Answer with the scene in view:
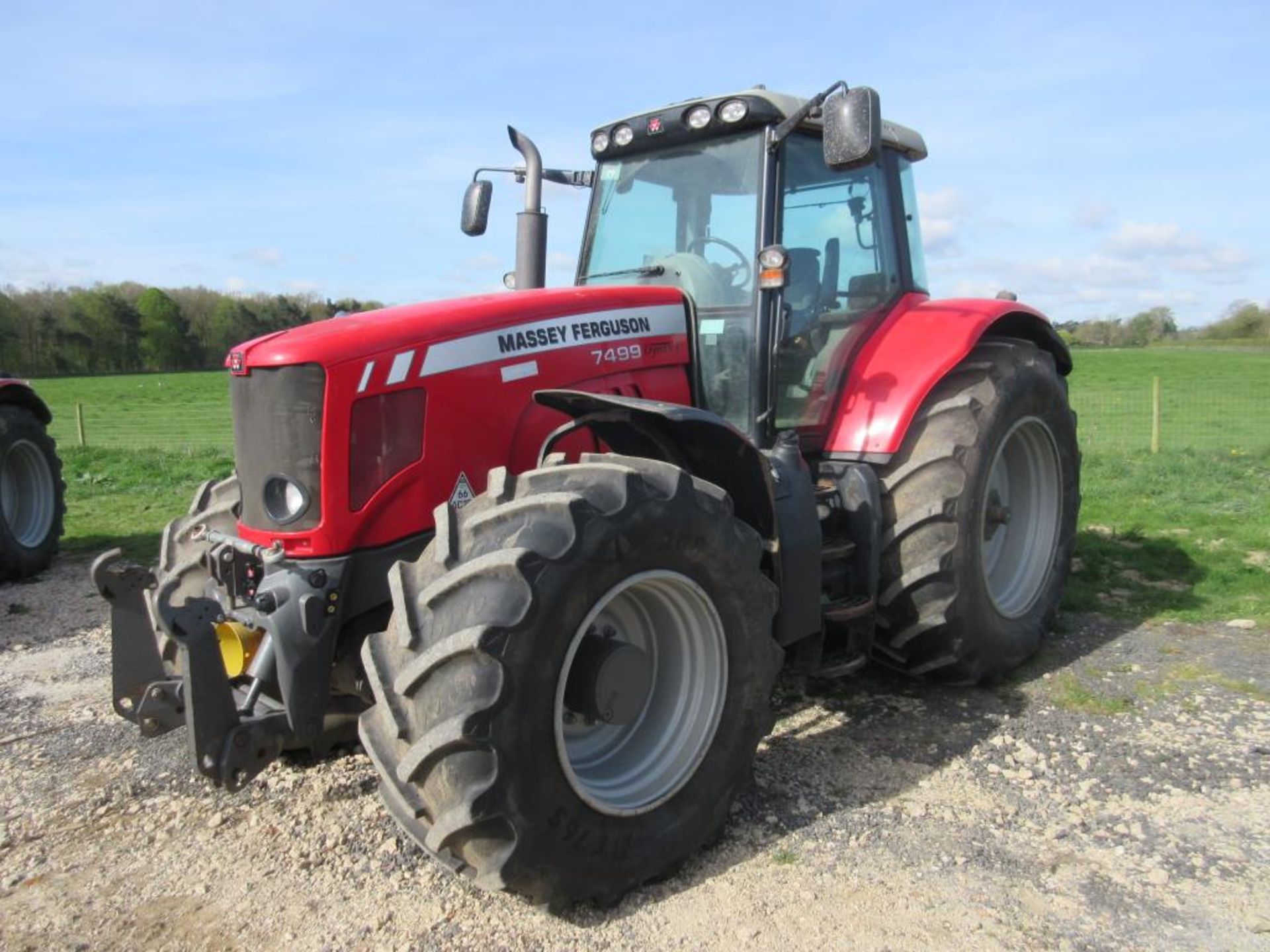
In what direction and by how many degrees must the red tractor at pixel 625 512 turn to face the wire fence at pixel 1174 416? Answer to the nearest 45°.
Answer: approximately 180°

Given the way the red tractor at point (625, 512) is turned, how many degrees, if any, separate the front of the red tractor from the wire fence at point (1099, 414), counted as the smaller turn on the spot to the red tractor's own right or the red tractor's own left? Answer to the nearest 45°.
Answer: approximately 180°

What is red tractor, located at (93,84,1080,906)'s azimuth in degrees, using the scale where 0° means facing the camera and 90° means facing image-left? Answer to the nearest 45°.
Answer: approximately 45°
